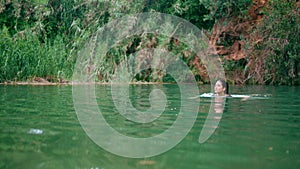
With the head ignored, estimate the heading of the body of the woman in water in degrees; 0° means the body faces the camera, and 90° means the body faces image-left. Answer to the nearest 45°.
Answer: approximately 45°
